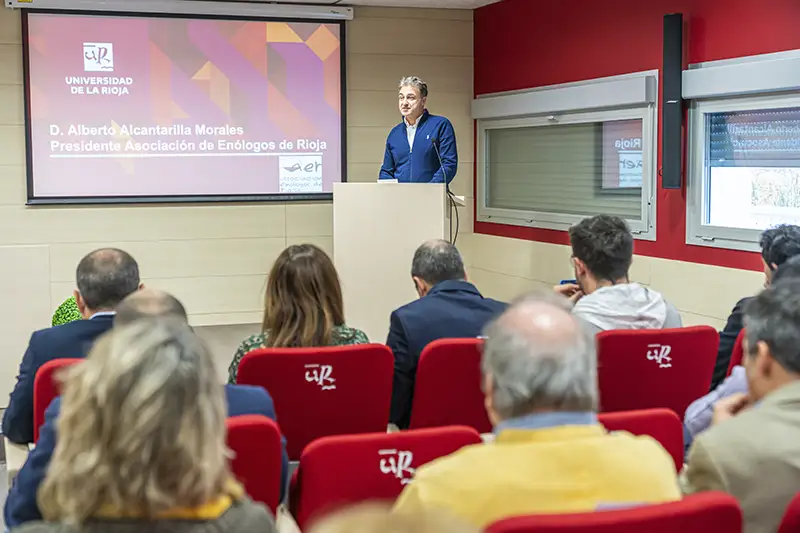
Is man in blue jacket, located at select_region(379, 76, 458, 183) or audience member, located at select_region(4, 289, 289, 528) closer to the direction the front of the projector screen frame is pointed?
the audience member

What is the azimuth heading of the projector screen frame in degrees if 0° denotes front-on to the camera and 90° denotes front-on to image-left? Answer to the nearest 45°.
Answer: approximately 0°

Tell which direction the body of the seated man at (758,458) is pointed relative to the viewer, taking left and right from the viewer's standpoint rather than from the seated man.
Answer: facing away from the viewer and to the left of the viewer

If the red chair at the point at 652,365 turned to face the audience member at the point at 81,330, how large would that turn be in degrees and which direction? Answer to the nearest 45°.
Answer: approximately 90° to its left

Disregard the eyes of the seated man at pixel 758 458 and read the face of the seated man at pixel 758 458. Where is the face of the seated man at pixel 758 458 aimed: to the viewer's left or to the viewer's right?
to the viewer's left

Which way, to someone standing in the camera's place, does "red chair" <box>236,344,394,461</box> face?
facing away from the viewer

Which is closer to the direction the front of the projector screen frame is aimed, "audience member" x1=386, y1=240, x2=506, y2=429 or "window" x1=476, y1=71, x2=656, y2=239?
the audience member

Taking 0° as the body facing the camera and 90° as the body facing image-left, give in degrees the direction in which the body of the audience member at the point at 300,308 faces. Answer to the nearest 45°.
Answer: approximately 180°

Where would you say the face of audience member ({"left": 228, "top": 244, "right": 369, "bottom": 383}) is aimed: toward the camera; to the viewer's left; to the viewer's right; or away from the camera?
away from the camera

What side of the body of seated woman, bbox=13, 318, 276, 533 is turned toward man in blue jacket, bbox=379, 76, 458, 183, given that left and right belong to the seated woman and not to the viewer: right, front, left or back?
front

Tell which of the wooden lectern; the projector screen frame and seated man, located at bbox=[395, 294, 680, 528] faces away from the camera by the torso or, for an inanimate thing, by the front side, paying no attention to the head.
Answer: the seated man

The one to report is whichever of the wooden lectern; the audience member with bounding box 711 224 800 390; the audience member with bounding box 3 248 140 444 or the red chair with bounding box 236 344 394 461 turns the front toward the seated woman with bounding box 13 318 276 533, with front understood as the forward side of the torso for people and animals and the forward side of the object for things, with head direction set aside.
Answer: the wooden lectern

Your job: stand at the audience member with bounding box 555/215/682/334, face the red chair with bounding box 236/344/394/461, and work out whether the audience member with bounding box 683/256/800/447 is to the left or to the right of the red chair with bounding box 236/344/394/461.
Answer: left

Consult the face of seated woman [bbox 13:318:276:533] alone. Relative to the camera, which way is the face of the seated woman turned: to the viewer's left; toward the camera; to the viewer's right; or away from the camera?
away from the camera

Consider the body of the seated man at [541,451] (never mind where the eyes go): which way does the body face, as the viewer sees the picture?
away from the camera

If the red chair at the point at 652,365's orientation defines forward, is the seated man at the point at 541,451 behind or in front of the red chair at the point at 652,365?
behind

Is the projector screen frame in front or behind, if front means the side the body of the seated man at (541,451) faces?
in front

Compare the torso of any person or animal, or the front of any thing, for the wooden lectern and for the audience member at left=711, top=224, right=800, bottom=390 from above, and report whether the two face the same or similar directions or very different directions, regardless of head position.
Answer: very different directions

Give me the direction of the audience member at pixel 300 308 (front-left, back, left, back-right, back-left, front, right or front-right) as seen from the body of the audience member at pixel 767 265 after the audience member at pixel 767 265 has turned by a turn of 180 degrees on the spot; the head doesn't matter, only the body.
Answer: right

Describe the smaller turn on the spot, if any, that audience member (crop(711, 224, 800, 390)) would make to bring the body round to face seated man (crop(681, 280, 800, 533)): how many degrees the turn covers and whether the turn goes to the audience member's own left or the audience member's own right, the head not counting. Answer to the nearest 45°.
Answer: approximately 135° to the audience member's own left

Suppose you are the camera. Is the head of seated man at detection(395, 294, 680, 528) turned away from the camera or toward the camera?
away from the camera
